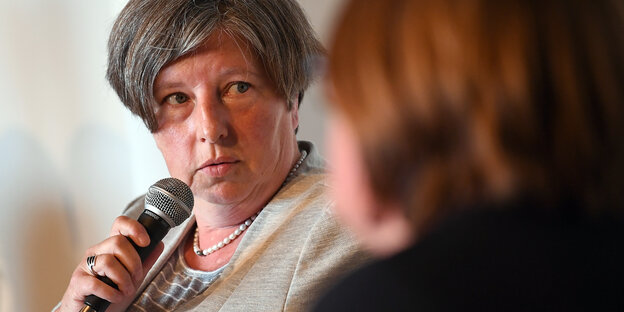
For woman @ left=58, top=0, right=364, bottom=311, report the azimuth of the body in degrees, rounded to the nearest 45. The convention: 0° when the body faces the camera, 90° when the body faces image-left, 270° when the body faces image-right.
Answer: approximately 45°

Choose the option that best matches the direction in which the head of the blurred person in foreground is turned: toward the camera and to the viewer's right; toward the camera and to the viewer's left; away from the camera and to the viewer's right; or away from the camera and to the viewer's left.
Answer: away from the camera and to the viewer's left

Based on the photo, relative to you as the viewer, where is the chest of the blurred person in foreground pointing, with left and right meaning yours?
facing away from the viewer and to the left of the viewer

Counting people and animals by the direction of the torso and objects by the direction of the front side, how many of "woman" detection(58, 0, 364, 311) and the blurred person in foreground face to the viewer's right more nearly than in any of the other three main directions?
0

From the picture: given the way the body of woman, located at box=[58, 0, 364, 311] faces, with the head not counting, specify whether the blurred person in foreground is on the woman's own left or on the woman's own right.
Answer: on the woman's own left

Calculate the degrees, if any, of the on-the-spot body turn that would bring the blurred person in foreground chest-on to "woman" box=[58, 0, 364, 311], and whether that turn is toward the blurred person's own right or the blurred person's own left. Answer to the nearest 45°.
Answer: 0° — they already face them
